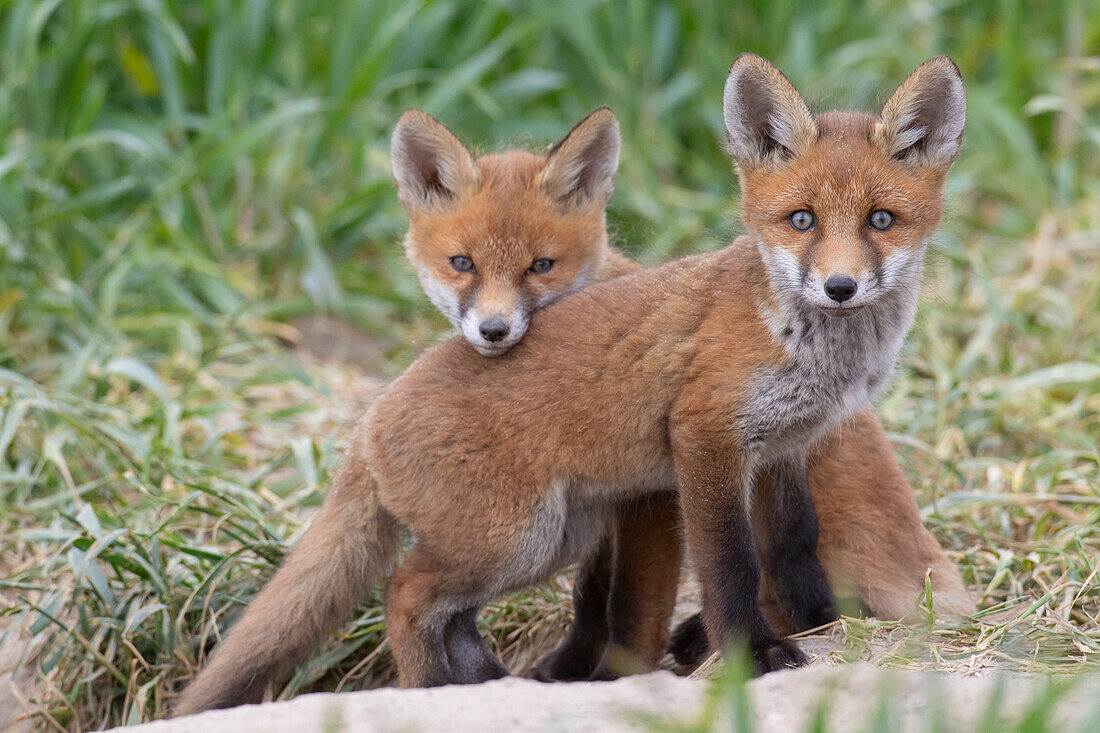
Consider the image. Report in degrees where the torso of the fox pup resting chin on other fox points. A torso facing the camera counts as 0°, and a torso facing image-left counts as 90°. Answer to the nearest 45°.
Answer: approximately 45°
